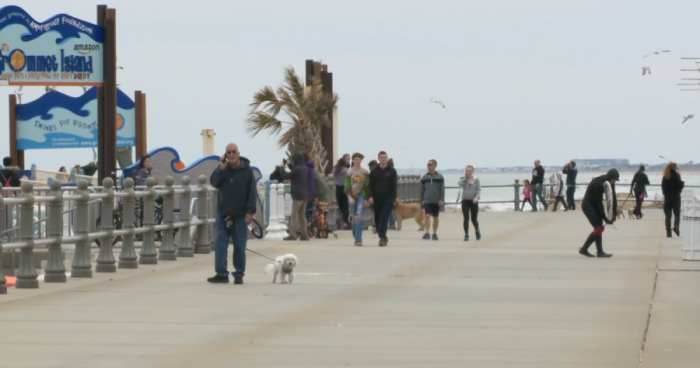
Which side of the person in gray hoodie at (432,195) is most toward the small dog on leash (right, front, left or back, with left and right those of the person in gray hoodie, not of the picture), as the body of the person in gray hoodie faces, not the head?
front

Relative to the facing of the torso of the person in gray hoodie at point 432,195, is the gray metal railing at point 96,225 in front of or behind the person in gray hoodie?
in front

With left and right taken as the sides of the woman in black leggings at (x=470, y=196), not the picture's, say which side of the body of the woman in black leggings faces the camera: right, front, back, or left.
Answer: front

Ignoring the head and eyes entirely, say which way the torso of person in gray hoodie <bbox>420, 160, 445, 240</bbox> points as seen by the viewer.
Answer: toward the camera

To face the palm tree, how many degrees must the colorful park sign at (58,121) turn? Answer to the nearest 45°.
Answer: approximately 135° to its left

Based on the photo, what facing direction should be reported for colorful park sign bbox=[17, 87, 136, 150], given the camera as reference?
facing the viewer

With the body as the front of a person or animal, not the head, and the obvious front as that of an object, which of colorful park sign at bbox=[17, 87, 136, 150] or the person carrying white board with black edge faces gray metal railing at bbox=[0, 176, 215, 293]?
the colorful park sign

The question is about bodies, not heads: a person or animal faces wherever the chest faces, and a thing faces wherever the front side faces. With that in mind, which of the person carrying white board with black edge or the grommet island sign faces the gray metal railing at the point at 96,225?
the grommet island sign

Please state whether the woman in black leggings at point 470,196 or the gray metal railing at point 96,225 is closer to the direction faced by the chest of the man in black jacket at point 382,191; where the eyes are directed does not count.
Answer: the gray metal railing

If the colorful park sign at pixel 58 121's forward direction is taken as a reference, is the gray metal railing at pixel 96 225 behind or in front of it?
in front

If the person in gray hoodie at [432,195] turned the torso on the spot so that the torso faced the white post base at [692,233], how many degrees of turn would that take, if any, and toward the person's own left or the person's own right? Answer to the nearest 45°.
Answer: approximately 45° to the person's own left
